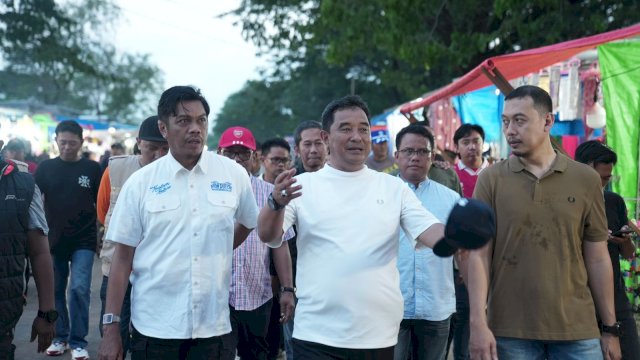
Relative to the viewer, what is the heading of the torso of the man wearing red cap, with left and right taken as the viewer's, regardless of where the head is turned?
facing the viewer

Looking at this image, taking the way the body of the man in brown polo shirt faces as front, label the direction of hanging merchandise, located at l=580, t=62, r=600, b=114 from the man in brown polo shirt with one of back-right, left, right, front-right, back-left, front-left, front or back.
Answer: back

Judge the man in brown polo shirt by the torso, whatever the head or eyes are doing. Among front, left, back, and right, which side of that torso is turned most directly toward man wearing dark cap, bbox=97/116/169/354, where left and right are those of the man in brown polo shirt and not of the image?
right

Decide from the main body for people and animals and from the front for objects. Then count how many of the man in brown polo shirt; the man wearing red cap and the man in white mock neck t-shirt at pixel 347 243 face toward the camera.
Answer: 3

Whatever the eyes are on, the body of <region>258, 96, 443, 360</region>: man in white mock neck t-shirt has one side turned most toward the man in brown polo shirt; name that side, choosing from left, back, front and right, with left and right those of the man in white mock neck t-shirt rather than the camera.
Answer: left

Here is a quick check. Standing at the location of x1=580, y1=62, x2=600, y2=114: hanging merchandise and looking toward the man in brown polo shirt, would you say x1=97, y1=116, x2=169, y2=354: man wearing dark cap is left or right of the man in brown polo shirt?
right

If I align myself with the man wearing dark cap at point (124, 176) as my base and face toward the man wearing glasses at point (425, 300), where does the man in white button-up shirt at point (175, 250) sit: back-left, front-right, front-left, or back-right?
front-right

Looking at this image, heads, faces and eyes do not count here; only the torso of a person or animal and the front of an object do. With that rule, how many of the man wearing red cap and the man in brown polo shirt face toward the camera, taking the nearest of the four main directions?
2

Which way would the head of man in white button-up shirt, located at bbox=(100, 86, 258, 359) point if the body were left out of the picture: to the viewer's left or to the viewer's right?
to the viewer's right

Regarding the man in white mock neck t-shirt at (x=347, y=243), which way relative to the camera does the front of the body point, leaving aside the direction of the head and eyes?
toward the camera

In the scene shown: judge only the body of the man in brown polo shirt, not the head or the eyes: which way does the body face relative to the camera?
toward the camera

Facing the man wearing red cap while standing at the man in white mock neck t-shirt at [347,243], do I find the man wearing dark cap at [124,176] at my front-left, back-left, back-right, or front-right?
front-left

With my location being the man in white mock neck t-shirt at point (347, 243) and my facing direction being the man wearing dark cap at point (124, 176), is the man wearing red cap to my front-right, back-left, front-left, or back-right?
front-right

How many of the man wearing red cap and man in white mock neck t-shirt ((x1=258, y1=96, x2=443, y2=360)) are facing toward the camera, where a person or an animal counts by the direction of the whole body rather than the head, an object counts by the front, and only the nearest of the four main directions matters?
2
